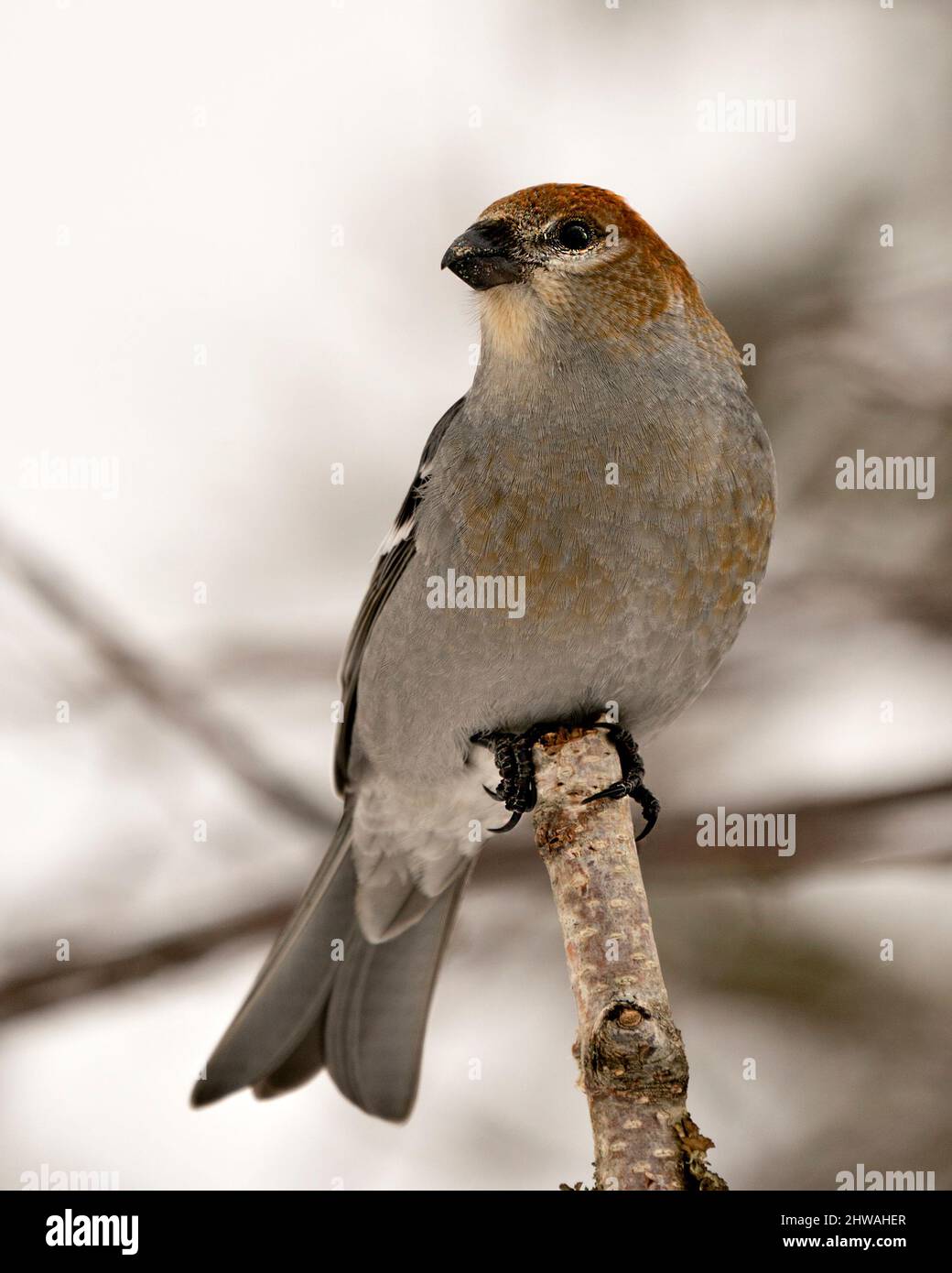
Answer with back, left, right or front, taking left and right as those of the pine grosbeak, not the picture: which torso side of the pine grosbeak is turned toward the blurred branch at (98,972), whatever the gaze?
back

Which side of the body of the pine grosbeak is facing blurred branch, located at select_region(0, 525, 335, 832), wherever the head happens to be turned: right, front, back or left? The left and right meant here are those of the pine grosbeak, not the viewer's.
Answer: back

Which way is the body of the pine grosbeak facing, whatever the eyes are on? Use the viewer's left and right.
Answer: facing the viewer and to the right of the viewer
